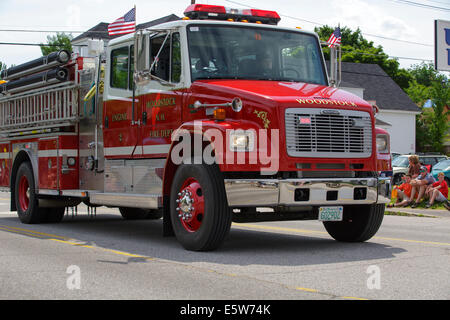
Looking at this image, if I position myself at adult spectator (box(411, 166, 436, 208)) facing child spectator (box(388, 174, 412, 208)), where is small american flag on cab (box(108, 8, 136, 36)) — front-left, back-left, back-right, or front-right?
front-left

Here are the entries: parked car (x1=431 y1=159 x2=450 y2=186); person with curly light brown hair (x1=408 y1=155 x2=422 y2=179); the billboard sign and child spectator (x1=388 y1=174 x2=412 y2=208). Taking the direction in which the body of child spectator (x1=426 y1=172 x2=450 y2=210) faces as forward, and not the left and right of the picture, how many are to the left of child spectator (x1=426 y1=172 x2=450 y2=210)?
0

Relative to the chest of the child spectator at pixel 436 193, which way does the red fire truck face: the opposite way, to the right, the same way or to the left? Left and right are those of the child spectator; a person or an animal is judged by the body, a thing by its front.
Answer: to the left

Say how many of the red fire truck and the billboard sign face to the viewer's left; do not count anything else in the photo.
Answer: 0

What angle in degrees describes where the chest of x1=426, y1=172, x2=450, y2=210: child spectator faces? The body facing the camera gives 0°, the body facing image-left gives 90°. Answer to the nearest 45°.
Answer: approximately 45°

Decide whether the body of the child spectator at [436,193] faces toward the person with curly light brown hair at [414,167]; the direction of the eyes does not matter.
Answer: no

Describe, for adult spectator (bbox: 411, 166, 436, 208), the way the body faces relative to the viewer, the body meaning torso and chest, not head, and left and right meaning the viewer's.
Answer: facing the viewer and to the left of the viewer

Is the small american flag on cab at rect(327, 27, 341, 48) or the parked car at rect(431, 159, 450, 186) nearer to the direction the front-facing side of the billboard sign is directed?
the small american flag on cab

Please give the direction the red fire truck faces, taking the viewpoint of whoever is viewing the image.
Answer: facing the viewer and to the right of the viewer

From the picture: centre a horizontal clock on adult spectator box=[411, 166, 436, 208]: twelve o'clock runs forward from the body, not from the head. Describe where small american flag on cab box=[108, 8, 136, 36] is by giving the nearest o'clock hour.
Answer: The small american flag on cab is roughly at 1 o'clock from the adult spectator.

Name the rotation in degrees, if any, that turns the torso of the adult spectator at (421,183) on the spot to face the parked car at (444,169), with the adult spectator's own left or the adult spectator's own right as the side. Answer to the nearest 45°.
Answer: approximately 135° to the adult spectator's own right

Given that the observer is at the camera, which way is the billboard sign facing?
facing the viewer
